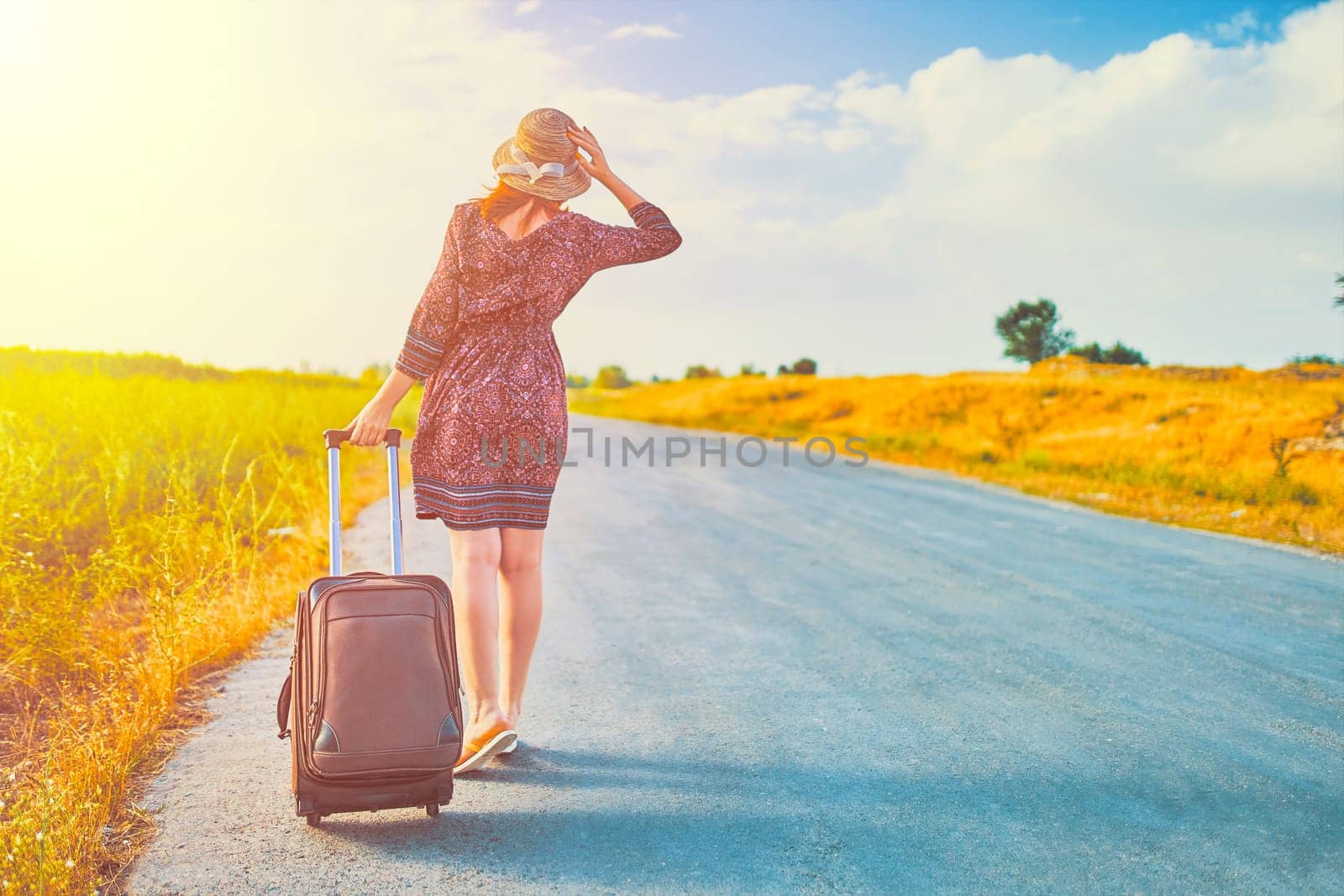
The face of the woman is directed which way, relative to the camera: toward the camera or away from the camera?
away from the camera

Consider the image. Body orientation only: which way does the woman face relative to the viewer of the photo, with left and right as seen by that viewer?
facing away from the viewer
